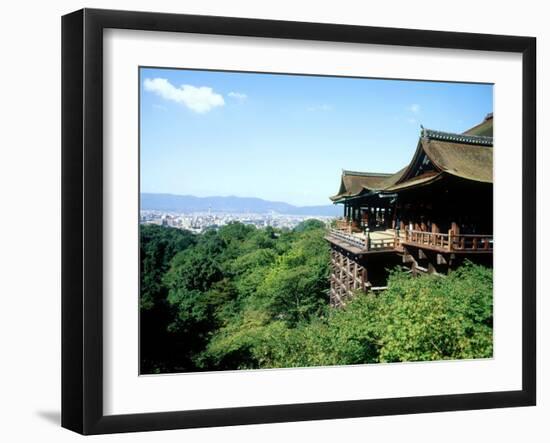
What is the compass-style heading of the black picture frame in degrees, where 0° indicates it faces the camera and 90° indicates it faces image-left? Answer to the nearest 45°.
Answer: approximately 315°
